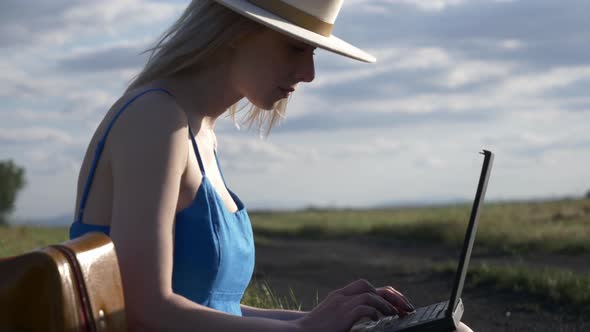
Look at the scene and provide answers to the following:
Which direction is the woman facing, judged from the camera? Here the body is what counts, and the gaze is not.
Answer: to the viewer's right

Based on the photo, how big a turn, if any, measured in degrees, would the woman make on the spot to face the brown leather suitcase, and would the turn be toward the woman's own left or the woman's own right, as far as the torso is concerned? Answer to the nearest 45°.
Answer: approximately 135° to the woman's own right

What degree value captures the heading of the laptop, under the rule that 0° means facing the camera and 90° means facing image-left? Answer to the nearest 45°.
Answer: approximately 90°

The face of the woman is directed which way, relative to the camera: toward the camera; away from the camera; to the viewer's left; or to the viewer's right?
to the viewer's right

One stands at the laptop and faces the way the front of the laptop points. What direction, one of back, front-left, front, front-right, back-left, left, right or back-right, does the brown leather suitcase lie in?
front-left
